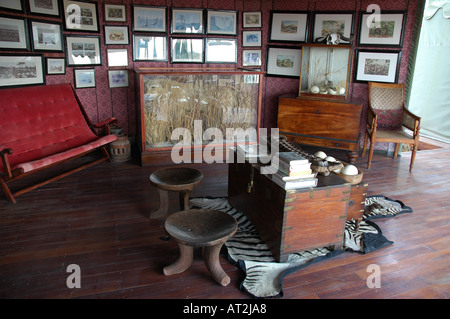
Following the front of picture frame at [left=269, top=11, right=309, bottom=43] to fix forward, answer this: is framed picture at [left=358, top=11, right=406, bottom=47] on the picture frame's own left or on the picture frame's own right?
on the picture frame's own left

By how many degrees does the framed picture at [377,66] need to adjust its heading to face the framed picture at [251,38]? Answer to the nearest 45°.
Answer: approximately 90° to its right

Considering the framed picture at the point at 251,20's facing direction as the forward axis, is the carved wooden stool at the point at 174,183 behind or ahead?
ahead

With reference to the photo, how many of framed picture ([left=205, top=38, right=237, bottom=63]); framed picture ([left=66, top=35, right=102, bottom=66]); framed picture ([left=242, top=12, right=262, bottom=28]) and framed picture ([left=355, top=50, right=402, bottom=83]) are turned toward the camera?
4

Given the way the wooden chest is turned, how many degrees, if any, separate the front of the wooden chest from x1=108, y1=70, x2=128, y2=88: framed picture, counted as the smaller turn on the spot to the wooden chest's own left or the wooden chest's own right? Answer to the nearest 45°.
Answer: approximately 90° to the wooden chest's own right

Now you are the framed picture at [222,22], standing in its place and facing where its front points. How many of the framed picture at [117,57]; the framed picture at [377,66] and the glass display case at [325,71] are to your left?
2

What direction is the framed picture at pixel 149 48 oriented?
toward the camera

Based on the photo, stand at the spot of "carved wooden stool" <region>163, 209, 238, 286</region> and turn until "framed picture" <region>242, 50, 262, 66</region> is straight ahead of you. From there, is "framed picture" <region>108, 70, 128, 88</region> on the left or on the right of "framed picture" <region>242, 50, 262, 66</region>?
left

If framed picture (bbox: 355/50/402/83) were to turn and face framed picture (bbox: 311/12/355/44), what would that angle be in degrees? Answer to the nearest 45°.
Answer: approximately 90° to its right

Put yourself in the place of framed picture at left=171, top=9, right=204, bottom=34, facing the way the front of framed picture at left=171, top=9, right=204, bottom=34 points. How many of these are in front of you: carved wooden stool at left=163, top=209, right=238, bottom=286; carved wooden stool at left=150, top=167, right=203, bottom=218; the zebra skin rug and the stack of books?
4

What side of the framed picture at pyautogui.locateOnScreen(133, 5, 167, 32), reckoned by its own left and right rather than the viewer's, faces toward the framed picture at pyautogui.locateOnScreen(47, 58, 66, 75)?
right

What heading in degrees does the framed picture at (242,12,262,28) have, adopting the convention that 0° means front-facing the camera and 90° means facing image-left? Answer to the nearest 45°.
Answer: approximately 0°

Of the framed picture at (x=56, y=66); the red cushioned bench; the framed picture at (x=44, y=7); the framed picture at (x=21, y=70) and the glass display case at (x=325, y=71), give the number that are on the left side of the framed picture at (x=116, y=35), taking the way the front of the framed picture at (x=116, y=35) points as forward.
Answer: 1

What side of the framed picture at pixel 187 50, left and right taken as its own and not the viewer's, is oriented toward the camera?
front

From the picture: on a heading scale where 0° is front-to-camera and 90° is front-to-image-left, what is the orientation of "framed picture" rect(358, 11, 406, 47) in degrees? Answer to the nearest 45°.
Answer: approximately 0°

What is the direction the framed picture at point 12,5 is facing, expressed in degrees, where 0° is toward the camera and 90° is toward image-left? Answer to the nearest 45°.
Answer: approximately 315°

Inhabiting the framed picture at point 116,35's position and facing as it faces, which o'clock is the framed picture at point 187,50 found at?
the framed picture at point 187,50 is roughly at 9 o'clock from the framed picture at point 116,35.

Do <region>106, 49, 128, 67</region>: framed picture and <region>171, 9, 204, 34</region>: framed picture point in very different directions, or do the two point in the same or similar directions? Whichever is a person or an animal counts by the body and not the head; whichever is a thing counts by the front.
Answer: same or similar directions
